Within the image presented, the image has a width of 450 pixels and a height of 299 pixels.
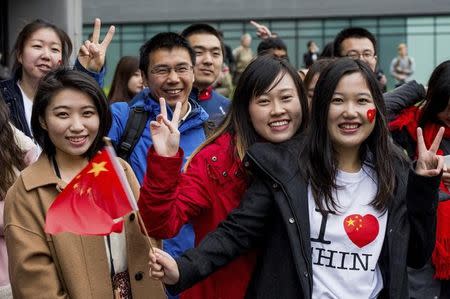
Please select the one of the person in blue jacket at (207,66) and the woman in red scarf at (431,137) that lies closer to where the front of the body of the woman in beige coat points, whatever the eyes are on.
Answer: the woman in red scarf

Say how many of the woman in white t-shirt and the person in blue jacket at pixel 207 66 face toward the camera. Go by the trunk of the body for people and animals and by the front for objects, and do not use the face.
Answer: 2

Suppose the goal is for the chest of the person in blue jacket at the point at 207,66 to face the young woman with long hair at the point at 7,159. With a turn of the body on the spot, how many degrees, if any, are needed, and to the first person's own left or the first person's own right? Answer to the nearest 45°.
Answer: approximately 45° to the first person's own right

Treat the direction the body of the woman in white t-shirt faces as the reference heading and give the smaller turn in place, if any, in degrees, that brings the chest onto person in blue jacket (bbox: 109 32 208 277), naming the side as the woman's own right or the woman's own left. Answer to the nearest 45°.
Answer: approximately 135° to the woman's own right

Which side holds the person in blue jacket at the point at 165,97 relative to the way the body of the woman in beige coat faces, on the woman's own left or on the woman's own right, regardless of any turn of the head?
on the woman's own left

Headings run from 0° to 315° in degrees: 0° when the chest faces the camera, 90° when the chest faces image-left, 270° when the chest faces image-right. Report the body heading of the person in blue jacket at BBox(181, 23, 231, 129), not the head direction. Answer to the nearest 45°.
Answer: approximately 0°
